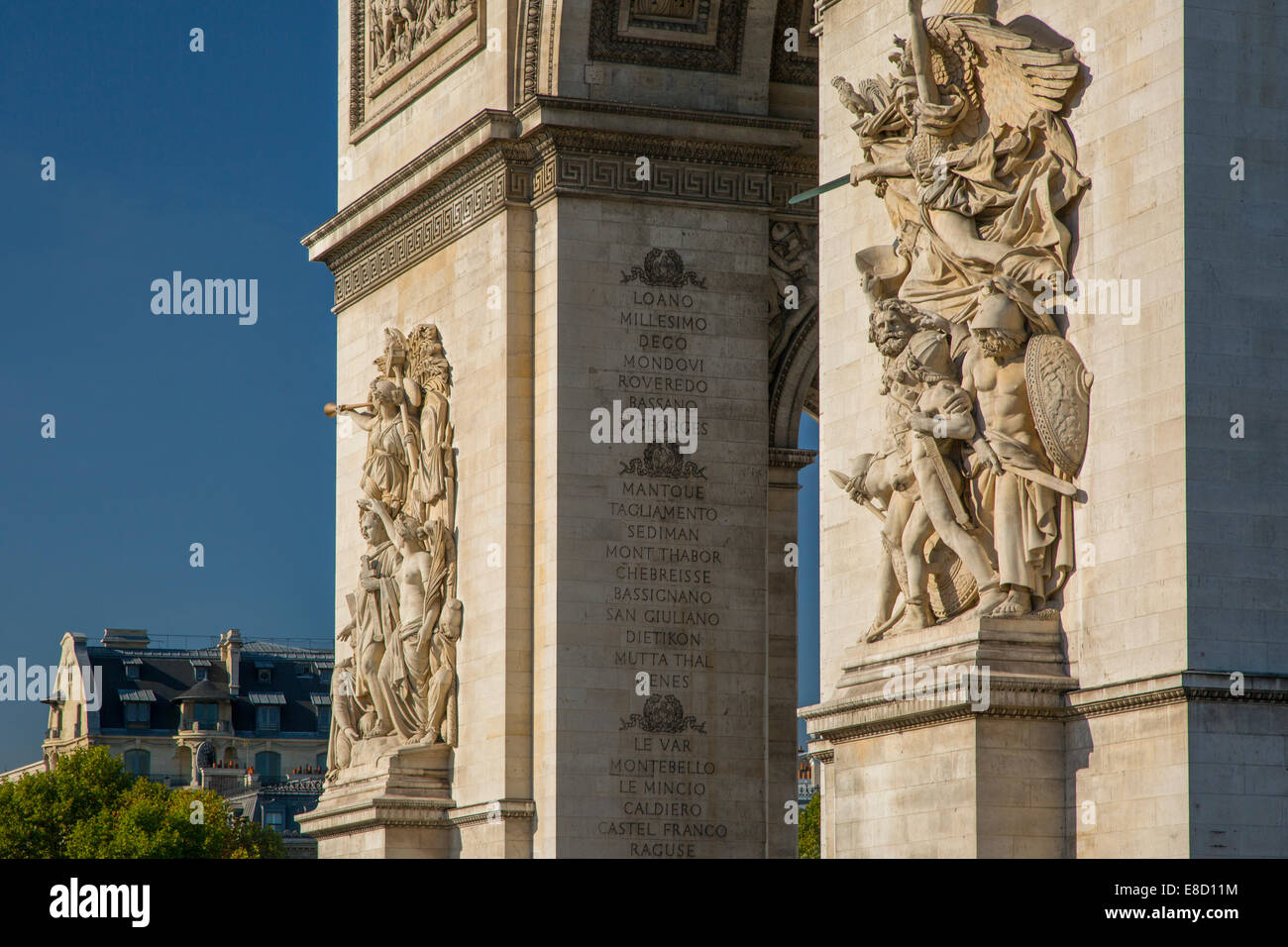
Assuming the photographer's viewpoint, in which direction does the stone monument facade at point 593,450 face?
facing the viewer and to the left of the viewer
